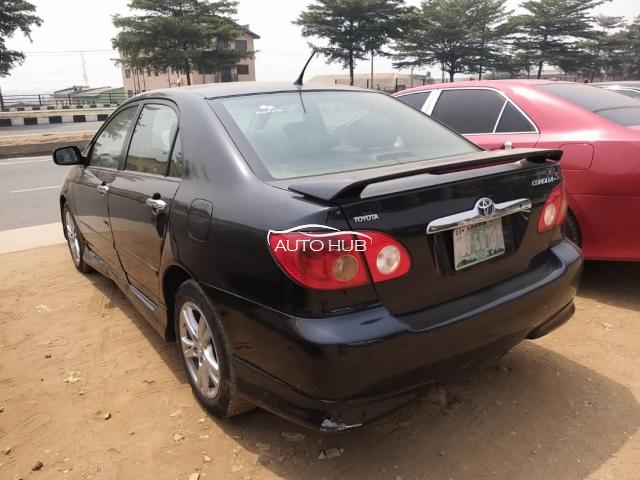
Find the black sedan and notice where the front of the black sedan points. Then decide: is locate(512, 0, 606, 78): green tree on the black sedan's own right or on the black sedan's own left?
on the black sedan's own right

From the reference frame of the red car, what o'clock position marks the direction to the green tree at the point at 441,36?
The green tree is roughly at 1 o'clock from the red car.

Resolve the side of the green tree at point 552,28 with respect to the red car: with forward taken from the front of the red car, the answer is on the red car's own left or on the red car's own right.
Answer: on the red car's own right

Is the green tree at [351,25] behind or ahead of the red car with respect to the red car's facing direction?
ahead

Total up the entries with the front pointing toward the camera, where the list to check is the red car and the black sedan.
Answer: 0

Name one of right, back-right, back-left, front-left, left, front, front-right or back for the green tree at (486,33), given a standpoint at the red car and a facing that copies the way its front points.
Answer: front-right

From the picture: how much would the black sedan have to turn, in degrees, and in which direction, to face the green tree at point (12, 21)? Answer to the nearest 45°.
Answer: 0° — it already faces it

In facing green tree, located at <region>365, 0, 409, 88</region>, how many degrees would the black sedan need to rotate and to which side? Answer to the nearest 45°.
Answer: approximately 45° to its right

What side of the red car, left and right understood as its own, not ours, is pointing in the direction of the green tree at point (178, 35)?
front

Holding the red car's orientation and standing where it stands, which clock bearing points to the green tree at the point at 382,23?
The green tree is roughly at 1 o'clock from the red car.

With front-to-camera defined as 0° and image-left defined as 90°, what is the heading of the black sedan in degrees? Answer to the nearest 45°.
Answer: approximately 135°

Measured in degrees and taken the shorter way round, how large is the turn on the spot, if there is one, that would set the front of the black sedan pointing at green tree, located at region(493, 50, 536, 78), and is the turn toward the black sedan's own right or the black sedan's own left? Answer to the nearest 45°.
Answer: approximately 45° to the black sedan's own right

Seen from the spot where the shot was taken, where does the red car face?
facing away from the viewer and to the left of the viewer

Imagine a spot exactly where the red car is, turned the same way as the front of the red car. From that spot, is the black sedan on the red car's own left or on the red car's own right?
on the red car's own left
